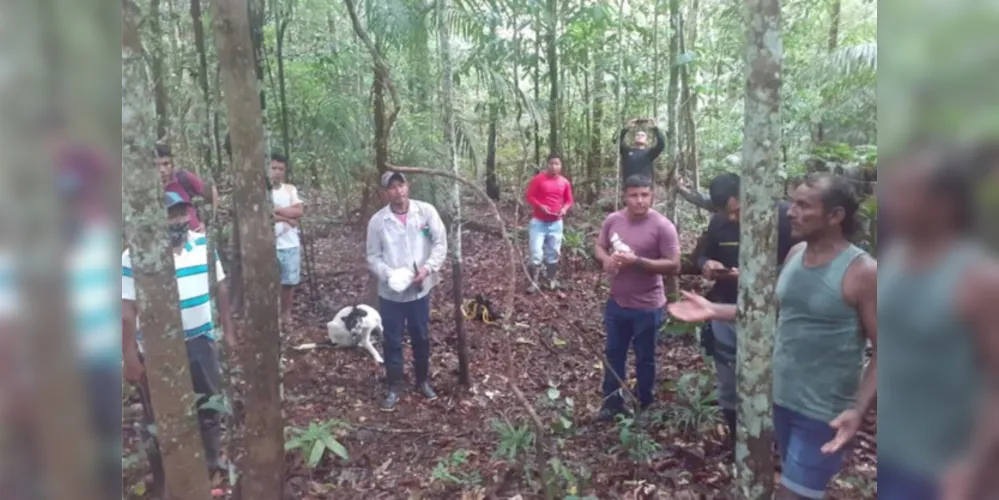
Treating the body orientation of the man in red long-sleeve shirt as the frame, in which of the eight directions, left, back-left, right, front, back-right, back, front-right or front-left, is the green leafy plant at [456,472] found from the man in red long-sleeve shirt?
front

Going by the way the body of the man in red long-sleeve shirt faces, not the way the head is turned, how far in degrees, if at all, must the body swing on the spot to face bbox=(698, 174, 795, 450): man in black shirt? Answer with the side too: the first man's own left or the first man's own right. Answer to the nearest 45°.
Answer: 0° — they already face them

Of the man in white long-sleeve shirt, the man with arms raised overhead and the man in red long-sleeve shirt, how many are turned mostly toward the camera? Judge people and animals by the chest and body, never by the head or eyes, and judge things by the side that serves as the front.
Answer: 3

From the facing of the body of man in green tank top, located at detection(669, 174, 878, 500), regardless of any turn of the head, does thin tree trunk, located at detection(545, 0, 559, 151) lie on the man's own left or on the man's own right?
on the man's own right

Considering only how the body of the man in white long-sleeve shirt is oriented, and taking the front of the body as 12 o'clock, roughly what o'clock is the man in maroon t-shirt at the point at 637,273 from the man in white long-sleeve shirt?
The man in maroon t-shirt is roughly at 10 o'clock from the man in white long-sleeve shirt.

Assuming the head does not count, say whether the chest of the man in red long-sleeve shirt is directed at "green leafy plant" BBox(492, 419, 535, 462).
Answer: yes

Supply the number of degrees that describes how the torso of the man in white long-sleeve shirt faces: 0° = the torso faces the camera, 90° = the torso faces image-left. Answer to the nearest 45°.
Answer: approximately 0°

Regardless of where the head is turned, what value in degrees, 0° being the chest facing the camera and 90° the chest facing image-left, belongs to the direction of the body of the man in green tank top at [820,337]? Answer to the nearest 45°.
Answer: approximately 45°

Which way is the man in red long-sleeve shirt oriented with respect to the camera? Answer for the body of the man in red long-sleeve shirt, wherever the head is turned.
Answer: toward the camera

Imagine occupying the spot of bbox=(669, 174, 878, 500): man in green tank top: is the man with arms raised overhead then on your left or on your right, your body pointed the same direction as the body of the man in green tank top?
on your right
